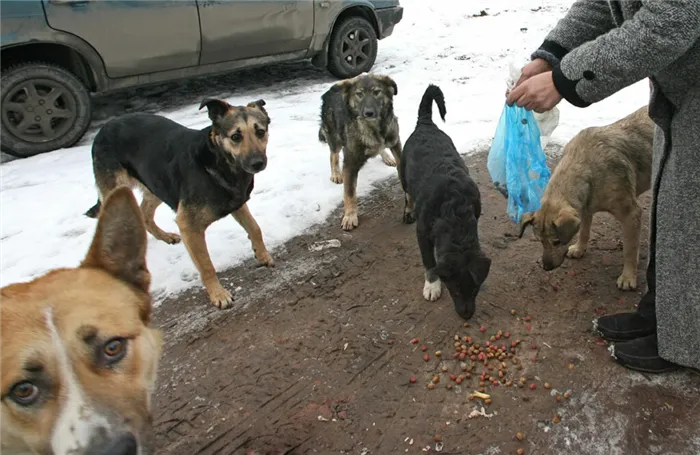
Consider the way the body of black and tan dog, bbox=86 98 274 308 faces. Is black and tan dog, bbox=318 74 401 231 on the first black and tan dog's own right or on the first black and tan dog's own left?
on the first black and tan dog's own left

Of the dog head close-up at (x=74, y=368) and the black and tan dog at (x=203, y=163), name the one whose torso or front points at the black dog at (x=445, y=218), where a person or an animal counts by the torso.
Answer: the black and tan dog

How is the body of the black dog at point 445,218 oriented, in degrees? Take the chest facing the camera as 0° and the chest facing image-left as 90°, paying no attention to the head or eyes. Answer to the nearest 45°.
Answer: approximately 0°

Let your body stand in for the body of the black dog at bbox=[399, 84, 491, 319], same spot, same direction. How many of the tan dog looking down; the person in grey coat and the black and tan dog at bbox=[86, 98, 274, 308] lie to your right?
1

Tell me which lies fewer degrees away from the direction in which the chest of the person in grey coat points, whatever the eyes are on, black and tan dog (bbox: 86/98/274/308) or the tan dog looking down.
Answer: the black and tan dog

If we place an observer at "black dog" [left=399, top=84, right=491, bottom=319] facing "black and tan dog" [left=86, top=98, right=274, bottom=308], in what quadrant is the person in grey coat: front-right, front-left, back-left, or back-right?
back-left

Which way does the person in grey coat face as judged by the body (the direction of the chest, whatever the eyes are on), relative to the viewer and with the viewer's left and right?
facing to the left of the viewer
